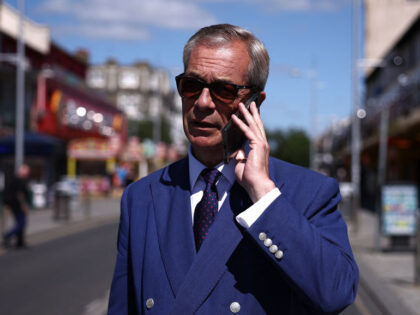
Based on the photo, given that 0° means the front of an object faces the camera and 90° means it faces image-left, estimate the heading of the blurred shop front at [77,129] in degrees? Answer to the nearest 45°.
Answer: approximately 315°

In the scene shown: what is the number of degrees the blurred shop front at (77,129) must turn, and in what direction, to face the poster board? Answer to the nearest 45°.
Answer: approximately 45° to its right

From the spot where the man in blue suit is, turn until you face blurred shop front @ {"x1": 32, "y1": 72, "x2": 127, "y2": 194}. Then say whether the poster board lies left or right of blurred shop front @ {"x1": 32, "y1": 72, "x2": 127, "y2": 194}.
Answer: right

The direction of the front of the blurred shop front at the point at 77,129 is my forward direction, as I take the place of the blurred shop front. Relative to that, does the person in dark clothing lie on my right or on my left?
on my right
